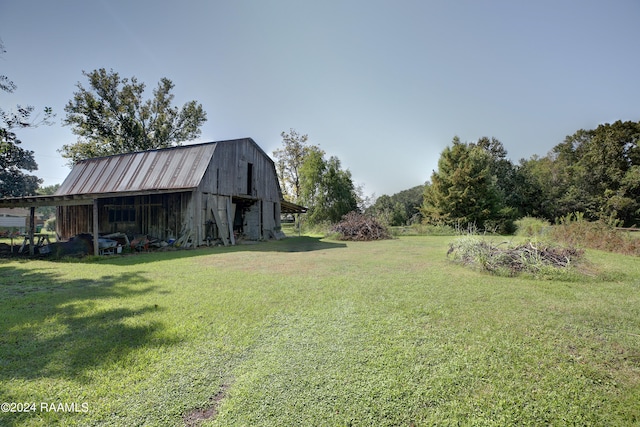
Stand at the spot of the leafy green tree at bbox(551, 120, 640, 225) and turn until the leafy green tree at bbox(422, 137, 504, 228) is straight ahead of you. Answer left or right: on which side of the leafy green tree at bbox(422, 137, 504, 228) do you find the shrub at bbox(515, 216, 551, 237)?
left

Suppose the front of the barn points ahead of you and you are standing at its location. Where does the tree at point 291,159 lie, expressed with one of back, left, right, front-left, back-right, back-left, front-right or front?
left

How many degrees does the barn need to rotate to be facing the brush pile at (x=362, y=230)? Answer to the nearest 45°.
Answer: approximately 45° to its left

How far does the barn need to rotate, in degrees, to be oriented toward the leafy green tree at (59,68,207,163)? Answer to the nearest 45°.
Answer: approximately 135° to its left

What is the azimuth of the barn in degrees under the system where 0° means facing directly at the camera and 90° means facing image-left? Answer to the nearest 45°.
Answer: approximately 315°

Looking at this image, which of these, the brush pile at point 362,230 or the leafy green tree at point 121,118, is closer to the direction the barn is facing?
the brush pile

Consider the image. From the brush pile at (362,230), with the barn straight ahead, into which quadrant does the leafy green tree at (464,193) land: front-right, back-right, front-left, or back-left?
back-right

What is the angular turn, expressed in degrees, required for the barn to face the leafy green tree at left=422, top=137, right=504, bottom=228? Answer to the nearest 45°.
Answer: approximately 45° to its left

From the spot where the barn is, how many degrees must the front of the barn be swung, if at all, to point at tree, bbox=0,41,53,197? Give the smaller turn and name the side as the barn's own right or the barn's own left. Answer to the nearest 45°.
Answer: approximately 180°

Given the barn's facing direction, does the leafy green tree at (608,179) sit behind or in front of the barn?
in front
